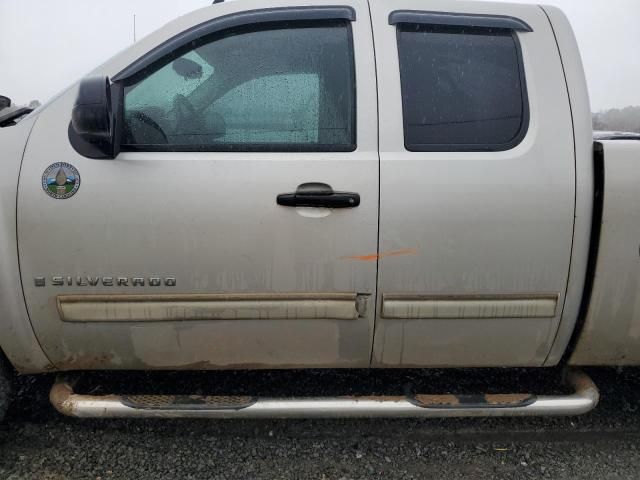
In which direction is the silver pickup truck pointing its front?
to the viewer's left
